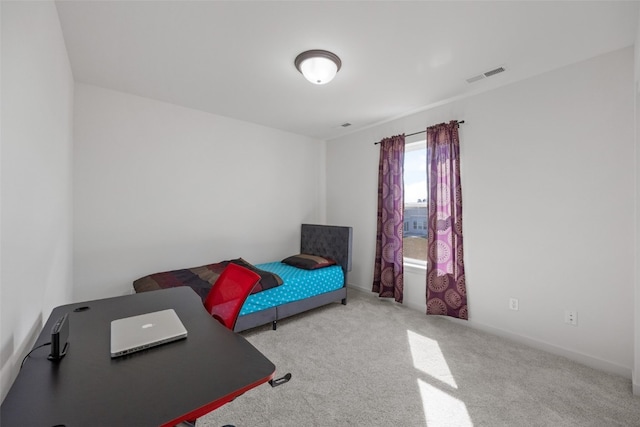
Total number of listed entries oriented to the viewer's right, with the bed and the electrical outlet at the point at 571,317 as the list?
0

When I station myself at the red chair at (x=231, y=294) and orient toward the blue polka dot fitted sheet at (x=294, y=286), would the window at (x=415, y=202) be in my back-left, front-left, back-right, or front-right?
front-right

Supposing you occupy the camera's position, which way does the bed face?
facing the viewer and to the left of the viewer

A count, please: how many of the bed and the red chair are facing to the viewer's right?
0

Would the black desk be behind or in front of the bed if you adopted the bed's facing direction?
in front

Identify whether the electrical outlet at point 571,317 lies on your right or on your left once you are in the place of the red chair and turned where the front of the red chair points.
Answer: on your left

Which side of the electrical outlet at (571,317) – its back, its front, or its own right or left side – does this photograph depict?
front

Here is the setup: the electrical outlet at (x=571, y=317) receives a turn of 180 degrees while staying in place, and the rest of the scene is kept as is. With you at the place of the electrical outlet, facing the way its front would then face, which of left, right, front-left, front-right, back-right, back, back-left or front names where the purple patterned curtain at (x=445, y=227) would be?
left

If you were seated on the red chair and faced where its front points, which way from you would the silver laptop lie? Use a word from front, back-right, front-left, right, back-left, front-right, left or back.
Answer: front

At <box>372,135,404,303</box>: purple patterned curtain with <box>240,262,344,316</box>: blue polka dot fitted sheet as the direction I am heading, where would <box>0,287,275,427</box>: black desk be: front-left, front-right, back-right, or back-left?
front-left

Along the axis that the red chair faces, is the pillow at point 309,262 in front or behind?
behind

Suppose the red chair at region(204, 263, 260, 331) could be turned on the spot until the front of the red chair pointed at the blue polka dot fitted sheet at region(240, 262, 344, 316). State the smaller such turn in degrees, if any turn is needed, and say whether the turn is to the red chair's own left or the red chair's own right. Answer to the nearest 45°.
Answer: approximately 180°
